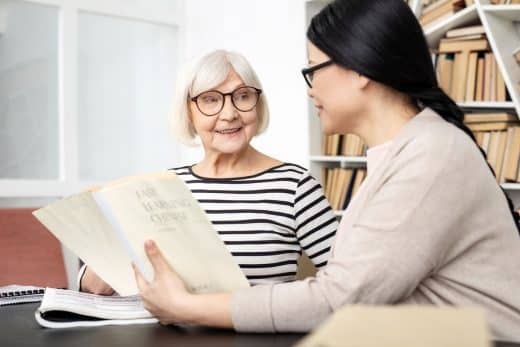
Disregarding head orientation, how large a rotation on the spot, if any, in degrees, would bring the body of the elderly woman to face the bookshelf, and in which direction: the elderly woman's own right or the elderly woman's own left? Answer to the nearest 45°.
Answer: approximately 135° to the elderly woman's own left

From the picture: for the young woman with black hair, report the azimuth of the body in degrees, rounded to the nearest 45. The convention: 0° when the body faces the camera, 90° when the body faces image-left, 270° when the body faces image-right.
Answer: approximately 90°

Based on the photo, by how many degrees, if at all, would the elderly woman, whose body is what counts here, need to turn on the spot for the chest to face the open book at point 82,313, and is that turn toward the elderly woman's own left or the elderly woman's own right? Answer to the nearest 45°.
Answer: approximately 45° to the elderly woman's own right

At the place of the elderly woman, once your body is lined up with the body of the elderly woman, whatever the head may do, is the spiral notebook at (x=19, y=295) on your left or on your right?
on your right

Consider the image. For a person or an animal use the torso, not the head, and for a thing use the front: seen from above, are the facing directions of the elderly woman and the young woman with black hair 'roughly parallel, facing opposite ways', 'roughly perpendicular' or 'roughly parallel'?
roughly perpendicular

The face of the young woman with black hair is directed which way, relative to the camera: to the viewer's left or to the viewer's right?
to the viewer's left

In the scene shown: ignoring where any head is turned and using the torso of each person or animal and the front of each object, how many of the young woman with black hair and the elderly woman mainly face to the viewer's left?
1

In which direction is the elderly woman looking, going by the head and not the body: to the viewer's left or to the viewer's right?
to the viewer's right

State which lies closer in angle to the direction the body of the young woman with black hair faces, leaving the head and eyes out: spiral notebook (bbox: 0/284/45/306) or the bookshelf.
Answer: the spiral notebook

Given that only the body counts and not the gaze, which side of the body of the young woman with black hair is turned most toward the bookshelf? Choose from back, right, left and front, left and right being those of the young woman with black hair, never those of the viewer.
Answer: right

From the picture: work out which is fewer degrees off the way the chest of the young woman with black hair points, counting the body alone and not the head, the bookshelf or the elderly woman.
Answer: the elderly woman
